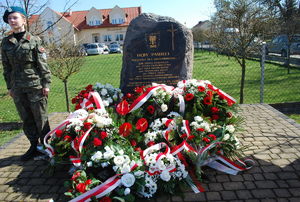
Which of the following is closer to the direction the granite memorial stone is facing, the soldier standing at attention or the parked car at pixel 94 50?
the soldier standing at attention

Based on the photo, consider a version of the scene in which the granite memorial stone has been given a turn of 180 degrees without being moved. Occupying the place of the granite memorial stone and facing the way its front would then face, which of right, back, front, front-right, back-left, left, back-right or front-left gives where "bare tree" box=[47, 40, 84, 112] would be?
front-left

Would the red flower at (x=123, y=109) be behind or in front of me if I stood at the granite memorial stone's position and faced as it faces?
in front

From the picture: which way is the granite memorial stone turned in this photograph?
toward the camera

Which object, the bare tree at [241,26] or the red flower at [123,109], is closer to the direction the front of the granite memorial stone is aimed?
the red flower

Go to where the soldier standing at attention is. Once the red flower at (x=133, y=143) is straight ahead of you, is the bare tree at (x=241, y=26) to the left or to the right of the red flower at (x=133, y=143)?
left

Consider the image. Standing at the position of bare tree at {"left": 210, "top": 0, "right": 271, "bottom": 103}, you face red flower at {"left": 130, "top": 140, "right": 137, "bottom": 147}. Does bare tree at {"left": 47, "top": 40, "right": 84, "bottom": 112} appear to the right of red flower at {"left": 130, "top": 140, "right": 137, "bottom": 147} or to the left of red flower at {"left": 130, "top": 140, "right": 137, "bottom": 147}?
right

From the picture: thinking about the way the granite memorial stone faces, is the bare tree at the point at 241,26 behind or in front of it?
behind

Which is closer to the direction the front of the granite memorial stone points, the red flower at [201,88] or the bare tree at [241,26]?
the red flower

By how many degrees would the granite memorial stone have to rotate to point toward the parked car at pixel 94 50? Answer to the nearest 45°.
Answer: approximately 180°

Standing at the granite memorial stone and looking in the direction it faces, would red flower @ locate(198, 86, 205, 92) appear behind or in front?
in front

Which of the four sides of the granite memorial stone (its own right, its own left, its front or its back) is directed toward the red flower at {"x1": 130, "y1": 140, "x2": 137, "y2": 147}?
front
